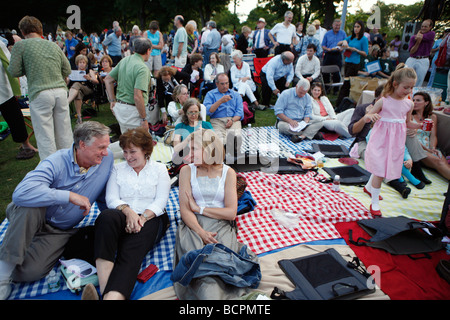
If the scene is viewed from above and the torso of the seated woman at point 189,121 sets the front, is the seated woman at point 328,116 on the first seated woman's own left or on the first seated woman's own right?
on the first seated woman's own left

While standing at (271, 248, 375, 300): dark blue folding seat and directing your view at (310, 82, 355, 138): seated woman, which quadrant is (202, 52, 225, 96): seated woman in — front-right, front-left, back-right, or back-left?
front-left

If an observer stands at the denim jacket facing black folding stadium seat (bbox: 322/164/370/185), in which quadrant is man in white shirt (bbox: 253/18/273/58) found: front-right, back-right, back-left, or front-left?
front-left

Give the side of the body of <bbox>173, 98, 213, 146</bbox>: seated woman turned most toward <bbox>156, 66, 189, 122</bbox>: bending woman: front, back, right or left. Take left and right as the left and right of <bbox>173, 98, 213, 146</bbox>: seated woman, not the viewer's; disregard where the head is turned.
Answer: back

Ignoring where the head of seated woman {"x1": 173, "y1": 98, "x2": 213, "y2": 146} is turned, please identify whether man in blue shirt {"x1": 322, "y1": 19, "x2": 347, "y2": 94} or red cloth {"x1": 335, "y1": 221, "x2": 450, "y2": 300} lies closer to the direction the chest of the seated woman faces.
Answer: the red cloth

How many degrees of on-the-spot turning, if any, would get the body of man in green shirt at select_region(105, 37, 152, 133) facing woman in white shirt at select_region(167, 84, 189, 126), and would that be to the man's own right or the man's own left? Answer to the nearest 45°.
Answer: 0° — they already face them

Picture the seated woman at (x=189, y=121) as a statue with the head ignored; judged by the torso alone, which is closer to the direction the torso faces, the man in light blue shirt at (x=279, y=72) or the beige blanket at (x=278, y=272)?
the beige blanket

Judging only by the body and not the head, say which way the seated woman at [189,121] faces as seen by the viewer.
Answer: toward the camera

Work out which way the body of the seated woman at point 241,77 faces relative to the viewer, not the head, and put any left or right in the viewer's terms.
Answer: facing the viewer

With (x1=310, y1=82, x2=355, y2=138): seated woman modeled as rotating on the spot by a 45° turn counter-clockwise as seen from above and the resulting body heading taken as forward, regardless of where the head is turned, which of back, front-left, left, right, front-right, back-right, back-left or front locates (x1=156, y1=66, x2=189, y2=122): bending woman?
back

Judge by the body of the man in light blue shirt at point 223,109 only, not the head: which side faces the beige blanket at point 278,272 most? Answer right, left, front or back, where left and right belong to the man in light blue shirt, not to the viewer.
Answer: front

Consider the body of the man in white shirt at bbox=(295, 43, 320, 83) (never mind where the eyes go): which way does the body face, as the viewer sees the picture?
toward the camera

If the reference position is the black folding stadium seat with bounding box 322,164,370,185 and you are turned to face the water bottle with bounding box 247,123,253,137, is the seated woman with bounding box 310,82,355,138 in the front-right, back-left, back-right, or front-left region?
front-right

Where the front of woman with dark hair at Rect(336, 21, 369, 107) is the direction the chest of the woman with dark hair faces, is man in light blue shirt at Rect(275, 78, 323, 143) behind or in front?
in front
